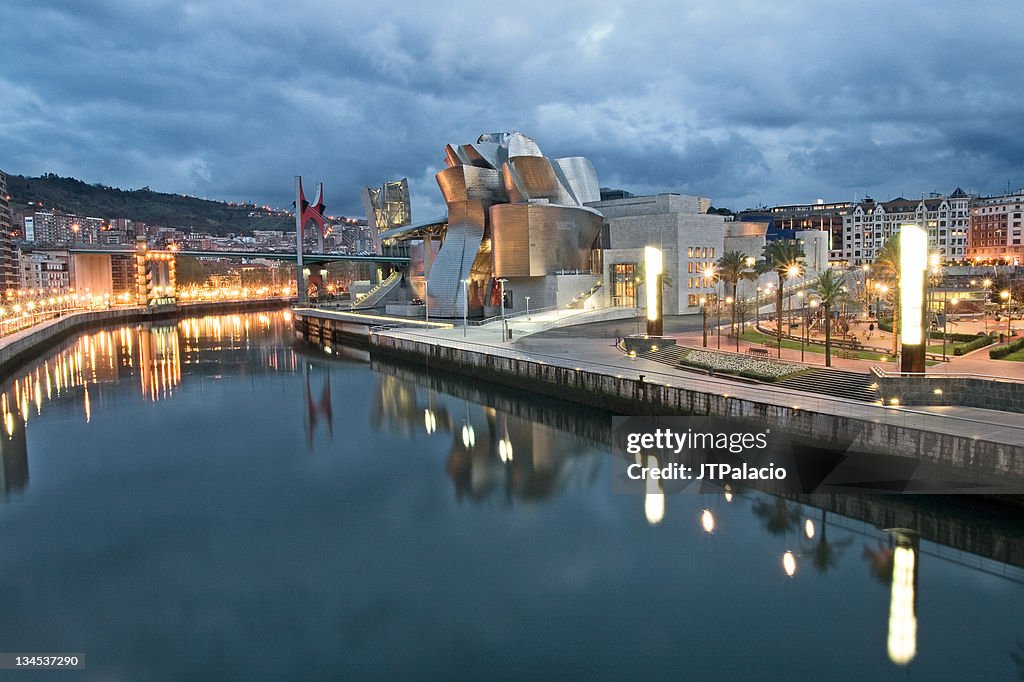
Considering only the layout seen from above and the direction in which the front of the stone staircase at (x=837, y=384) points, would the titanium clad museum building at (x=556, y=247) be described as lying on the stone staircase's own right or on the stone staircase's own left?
on the stone staircase's own right

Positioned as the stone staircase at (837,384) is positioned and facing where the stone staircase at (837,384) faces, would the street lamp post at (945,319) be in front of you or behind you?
behind

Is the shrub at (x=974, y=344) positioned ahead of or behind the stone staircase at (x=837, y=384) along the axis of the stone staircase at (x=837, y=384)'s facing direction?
behind

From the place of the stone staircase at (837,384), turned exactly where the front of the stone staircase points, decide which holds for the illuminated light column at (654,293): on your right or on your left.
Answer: on your right

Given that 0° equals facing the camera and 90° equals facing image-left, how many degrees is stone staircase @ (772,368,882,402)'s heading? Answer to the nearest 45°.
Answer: approximately 45°
